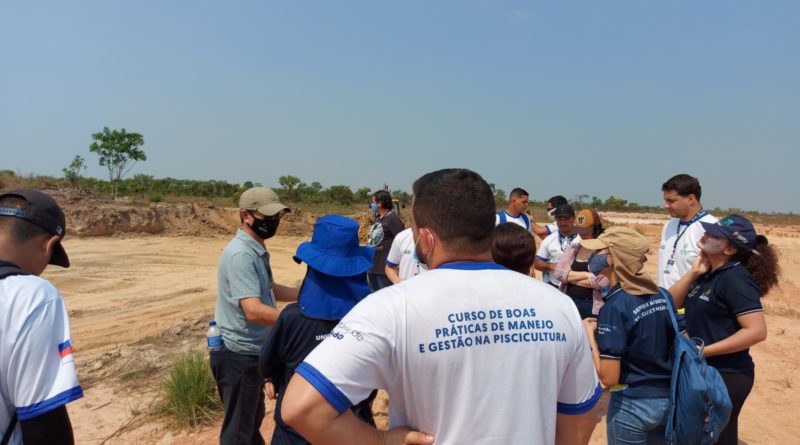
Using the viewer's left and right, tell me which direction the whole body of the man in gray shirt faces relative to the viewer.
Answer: facing to the right of the viewer

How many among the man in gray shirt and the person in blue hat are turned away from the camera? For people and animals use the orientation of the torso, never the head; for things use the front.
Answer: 1

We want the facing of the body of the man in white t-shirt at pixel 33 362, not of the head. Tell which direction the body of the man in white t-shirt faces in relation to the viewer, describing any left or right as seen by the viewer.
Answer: facing away from the viewer and to the right of the viewer

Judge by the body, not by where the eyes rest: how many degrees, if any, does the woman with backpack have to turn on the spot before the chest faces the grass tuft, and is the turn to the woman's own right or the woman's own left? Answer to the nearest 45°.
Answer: approximately 45° to the woman's own left

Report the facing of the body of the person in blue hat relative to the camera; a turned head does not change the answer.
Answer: away from the camera

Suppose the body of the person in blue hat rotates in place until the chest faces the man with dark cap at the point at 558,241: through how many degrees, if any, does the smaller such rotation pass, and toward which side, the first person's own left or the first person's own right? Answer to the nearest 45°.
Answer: approximately 45° to the first person's own right

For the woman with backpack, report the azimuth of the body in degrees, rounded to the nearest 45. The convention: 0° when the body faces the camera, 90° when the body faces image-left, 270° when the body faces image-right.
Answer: approximately 135°

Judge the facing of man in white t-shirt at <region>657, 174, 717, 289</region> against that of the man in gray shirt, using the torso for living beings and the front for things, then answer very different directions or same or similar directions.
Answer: very different directions

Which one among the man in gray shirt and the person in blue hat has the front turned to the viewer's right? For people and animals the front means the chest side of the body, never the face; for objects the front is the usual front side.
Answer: the man in gray shirt

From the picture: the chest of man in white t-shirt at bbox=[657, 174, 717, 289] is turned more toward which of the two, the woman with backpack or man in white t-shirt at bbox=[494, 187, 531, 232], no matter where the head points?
the woman with backpack

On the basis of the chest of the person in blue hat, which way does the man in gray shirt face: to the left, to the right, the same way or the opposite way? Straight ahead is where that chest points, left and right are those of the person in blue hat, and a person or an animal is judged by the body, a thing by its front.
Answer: to the right
